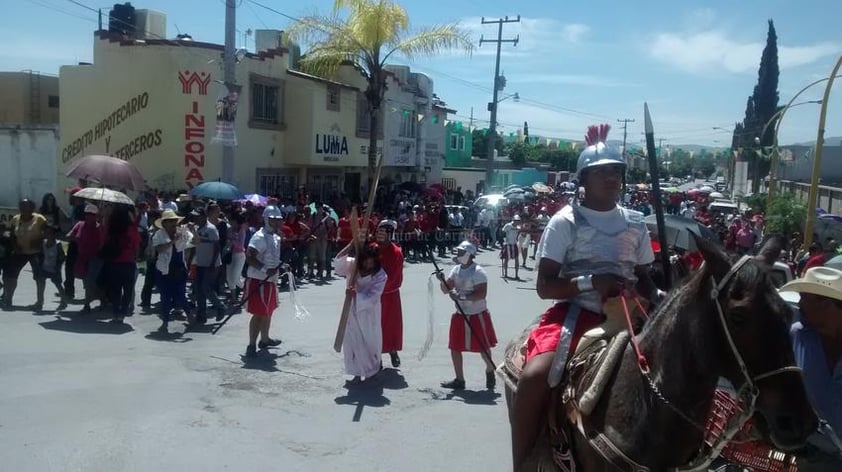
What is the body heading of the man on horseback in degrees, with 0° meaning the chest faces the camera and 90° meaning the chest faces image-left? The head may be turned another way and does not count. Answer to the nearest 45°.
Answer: approximately 315°

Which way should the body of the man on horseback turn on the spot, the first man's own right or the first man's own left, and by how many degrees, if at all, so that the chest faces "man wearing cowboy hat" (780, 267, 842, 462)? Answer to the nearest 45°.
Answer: approximately 45° to the first man's own left

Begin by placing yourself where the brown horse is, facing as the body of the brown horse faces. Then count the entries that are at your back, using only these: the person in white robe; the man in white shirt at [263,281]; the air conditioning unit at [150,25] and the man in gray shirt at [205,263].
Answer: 4

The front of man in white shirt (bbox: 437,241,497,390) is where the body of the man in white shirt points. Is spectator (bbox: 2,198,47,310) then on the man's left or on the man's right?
on the man's right

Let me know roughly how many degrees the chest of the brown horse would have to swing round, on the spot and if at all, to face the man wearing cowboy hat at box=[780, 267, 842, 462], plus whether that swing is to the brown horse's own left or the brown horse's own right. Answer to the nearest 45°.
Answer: approximately 90° to the brown horse's own left

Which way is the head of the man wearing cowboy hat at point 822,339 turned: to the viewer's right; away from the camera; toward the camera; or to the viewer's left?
to the viewer's left

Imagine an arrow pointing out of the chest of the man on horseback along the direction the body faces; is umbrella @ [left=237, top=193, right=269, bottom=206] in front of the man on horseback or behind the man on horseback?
behind

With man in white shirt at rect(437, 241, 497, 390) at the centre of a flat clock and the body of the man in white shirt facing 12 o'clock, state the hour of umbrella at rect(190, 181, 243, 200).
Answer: The umbrella is roughly at 3 o'clock from the man in white shirt.

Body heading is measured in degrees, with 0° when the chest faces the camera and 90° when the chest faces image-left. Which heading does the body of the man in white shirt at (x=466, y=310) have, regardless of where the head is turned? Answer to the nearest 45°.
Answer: approximately 45°

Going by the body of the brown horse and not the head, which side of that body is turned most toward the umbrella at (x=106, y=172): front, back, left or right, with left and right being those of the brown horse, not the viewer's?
back
